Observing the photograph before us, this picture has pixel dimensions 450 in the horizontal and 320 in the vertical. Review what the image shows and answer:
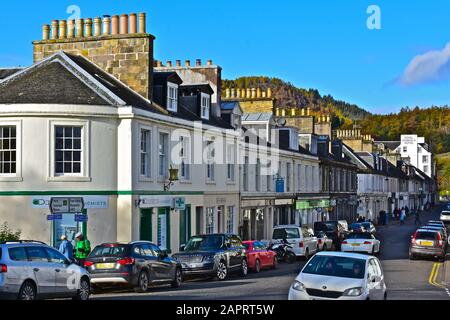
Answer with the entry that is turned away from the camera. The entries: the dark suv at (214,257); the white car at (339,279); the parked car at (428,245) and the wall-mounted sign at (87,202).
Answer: the parked car

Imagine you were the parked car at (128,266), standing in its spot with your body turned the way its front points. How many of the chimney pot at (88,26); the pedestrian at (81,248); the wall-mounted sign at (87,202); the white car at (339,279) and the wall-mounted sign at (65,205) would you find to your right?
1

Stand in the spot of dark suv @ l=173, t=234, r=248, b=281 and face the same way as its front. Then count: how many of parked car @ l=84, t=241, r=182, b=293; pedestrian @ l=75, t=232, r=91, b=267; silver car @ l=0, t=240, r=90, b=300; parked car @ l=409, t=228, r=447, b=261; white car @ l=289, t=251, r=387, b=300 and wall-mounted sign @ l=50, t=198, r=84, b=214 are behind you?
1

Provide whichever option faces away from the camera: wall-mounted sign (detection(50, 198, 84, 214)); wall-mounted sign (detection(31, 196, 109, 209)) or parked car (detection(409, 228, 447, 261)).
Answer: the parked car

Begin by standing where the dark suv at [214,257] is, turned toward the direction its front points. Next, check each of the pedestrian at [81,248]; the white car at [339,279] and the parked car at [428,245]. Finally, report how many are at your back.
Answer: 1

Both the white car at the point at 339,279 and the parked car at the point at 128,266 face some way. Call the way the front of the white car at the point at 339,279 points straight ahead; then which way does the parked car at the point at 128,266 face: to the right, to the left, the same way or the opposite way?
the opposite way

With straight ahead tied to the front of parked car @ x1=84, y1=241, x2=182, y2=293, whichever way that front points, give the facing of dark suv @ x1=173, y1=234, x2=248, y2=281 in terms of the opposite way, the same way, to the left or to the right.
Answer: the opposite way

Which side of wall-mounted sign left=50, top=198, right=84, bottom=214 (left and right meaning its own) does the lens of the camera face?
front

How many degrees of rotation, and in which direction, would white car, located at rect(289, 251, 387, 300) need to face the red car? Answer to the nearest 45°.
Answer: approximately 135° to its right

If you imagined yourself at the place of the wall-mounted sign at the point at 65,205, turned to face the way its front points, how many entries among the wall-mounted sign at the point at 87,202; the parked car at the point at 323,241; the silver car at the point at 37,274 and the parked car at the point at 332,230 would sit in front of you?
1

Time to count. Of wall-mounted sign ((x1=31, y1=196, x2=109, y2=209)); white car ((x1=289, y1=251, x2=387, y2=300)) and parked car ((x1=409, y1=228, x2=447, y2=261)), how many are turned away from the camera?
1

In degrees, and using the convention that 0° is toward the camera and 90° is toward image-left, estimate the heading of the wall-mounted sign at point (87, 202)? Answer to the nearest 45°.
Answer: approximately 0°

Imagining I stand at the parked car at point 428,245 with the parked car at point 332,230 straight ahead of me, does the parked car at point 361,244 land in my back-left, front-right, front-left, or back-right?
front-left
